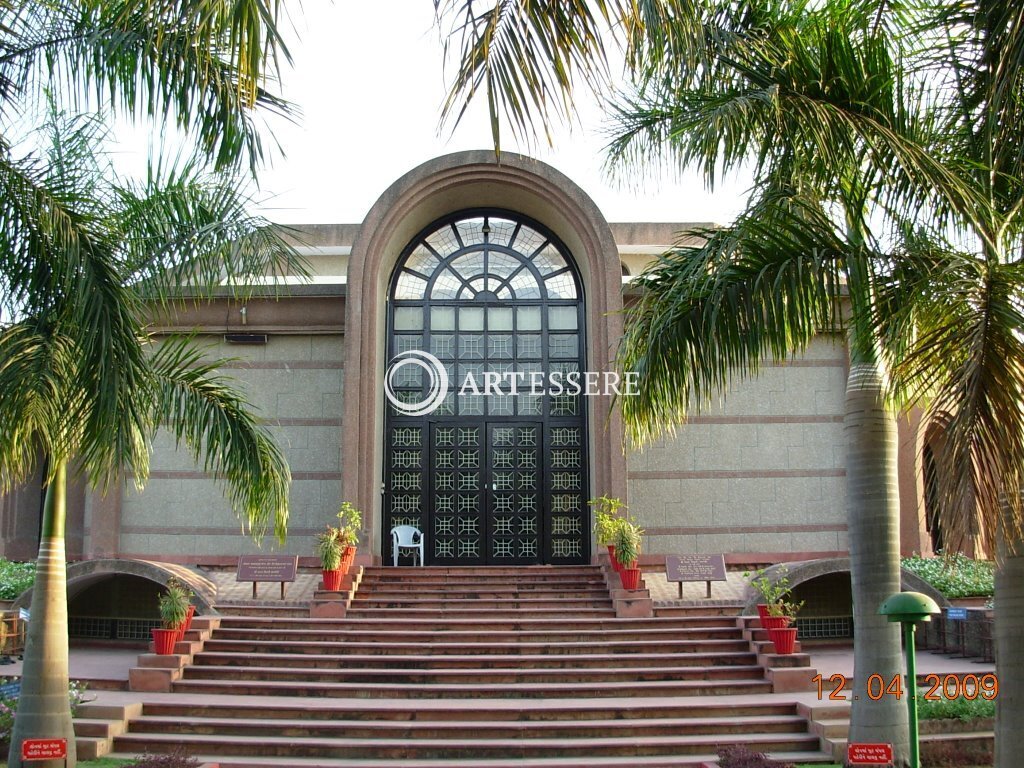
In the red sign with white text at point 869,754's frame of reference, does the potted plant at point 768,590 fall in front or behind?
behind

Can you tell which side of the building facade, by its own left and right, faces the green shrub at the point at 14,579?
right

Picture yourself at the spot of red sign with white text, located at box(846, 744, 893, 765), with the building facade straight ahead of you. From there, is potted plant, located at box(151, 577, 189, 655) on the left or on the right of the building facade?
left

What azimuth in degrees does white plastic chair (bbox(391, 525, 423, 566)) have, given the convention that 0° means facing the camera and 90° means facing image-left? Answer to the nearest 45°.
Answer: approximately 0°

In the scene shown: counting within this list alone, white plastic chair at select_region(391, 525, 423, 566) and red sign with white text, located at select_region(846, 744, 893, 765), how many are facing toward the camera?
2

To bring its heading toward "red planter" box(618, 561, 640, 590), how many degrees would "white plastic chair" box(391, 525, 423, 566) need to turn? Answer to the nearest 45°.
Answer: approximately 45° to its left

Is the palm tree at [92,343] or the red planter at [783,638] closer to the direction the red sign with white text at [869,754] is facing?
the palm tree
